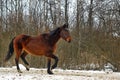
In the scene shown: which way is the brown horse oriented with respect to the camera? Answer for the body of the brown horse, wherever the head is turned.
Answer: to the viewer's right
